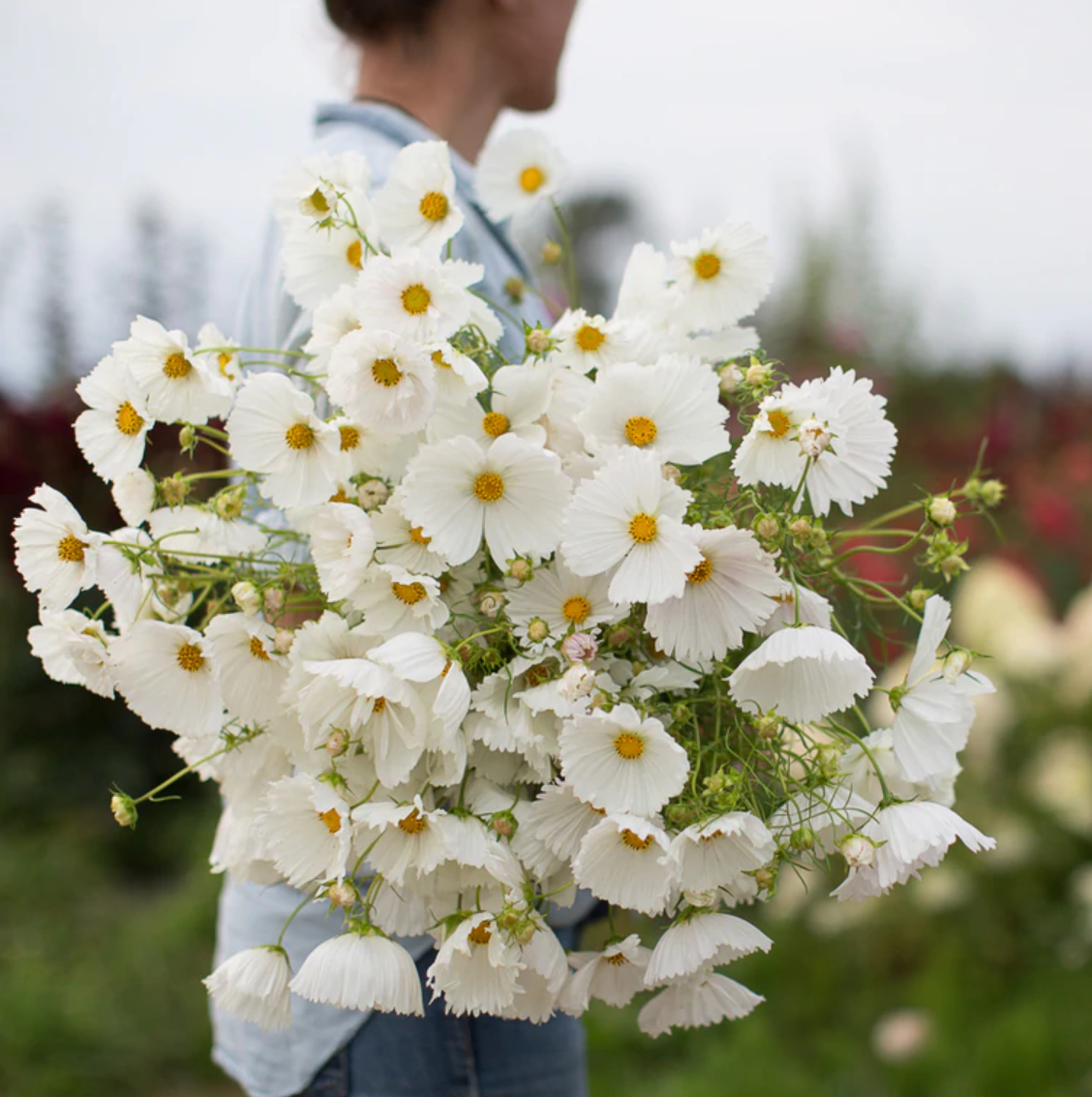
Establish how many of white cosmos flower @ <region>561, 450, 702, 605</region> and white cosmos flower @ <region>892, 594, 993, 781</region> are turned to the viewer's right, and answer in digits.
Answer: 1

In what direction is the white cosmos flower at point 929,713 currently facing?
to the viewer's right

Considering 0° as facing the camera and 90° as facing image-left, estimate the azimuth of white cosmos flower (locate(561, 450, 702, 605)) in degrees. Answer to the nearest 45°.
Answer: approximately 0°
